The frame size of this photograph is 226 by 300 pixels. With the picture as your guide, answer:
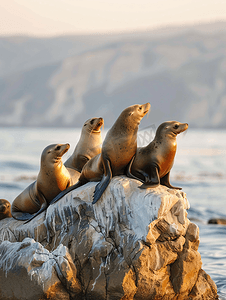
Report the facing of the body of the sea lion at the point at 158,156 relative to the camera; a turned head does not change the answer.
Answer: to the viewer's right

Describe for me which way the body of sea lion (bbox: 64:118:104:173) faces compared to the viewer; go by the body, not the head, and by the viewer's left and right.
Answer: facing to the right of the viewer

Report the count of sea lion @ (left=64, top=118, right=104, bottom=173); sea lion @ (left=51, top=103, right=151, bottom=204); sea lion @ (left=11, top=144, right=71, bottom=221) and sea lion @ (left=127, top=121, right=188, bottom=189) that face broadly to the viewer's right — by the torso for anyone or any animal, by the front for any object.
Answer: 4

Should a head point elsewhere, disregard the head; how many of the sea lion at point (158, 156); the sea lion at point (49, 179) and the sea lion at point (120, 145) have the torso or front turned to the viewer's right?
3

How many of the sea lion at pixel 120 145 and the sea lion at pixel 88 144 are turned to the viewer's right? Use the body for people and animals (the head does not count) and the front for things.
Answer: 2

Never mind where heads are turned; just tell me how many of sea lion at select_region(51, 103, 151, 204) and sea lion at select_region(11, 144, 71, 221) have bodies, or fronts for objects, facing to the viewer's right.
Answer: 2

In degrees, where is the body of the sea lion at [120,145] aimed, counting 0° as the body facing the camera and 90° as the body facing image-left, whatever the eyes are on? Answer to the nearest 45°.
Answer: approximately 270°

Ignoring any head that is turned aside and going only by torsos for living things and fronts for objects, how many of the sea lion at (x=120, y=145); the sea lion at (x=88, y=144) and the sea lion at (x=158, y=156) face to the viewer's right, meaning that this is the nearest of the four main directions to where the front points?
3

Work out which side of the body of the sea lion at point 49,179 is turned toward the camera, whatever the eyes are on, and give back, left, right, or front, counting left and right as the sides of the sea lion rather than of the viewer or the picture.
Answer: right

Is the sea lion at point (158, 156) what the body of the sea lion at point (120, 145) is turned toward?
yes
